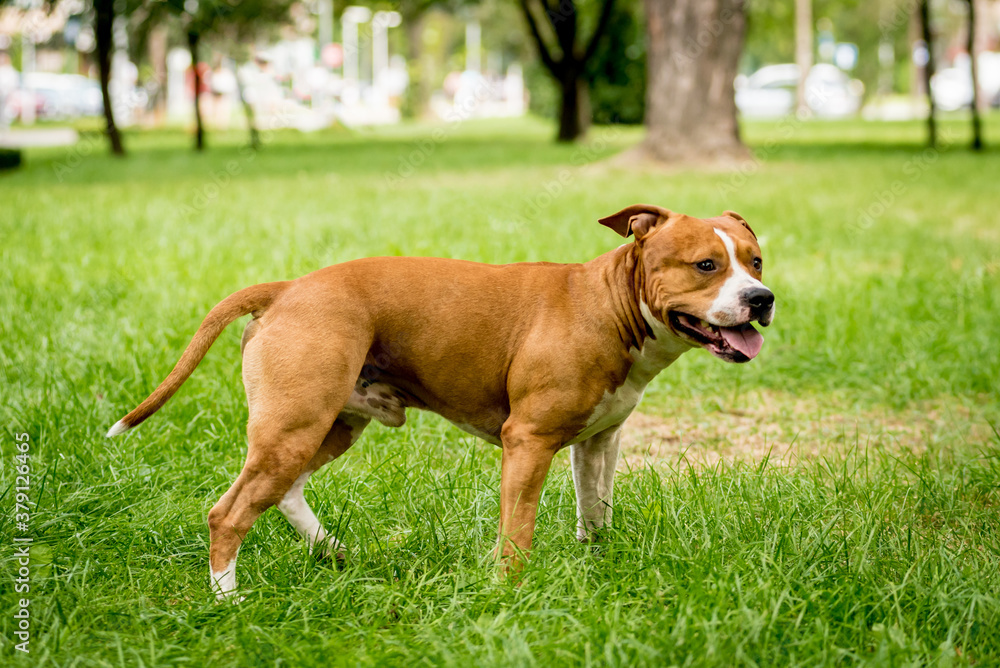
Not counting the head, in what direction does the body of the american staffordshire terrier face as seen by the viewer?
to the viewer's right
